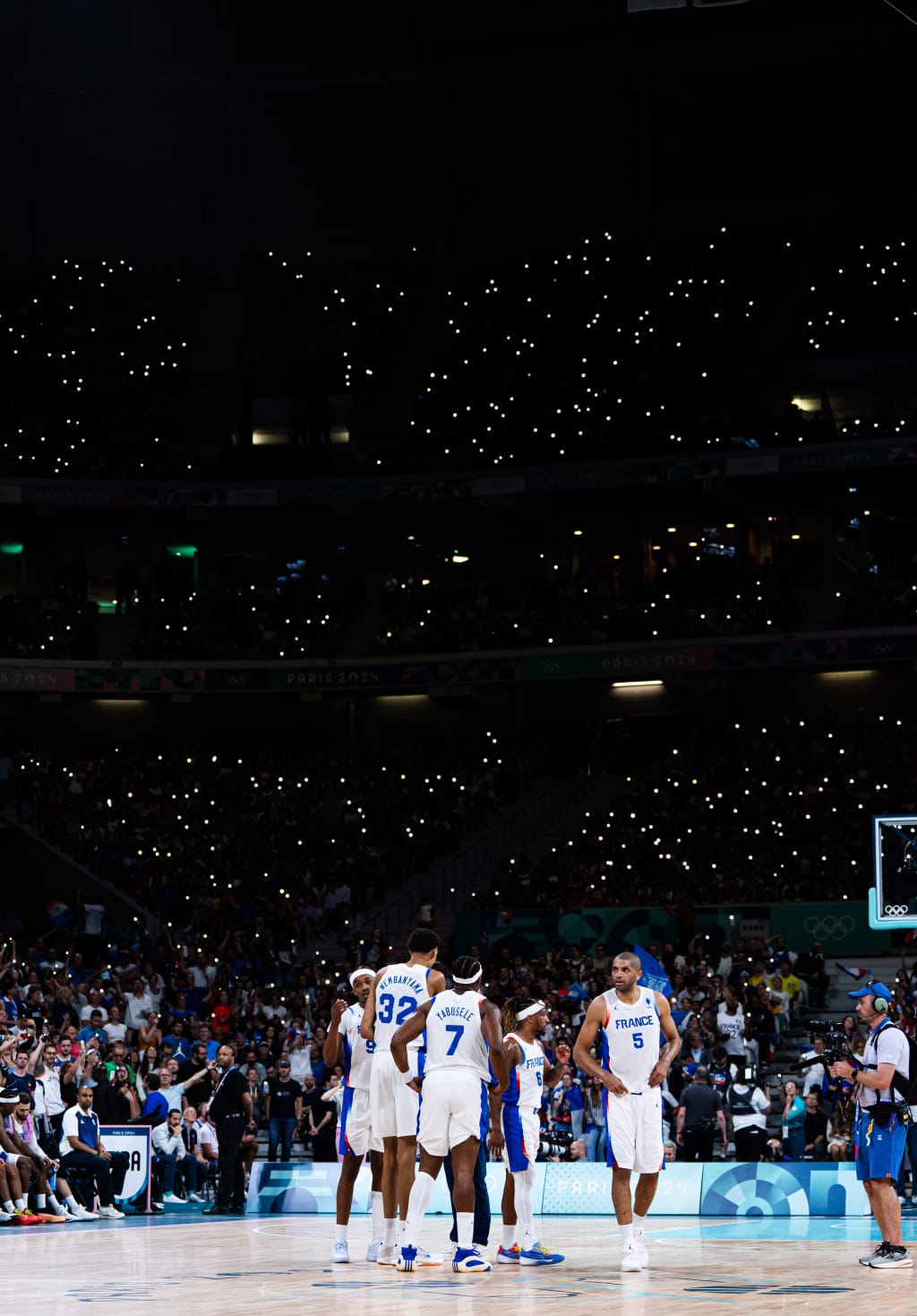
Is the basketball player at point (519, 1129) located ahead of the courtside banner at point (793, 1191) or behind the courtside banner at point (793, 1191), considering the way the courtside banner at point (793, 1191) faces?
ahead

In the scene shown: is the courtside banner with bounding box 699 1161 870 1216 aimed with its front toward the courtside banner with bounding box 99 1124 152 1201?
no

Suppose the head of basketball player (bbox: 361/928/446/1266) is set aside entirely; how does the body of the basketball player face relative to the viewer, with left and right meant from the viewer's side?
facing away from the viewer and to the right of the viewer

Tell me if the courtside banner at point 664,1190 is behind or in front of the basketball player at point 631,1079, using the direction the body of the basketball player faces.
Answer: behind

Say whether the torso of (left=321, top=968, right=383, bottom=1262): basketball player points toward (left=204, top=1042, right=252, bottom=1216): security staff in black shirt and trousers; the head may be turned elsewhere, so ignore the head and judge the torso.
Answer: no

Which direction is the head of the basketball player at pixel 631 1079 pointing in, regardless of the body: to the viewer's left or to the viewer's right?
to the viewer's left

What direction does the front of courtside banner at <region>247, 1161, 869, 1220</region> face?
toward the camera

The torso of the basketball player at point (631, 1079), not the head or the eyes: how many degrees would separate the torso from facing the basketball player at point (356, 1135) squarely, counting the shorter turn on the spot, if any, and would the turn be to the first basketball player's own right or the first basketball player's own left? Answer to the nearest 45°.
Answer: approximately 135° to the first basketball player's own right

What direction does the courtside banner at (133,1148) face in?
toward the camera

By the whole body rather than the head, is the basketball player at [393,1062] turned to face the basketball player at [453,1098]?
no

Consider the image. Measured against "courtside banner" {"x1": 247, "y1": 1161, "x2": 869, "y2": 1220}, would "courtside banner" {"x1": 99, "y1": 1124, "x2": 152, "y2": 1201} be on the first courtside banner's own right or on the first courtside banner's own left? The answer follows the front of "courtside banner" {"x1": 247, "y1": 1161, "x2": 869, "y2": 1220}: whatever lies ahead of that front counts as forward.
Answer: on the first courtside banner's own right

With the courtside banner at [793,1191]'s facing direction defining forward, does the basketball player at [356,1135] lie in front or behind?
in front
